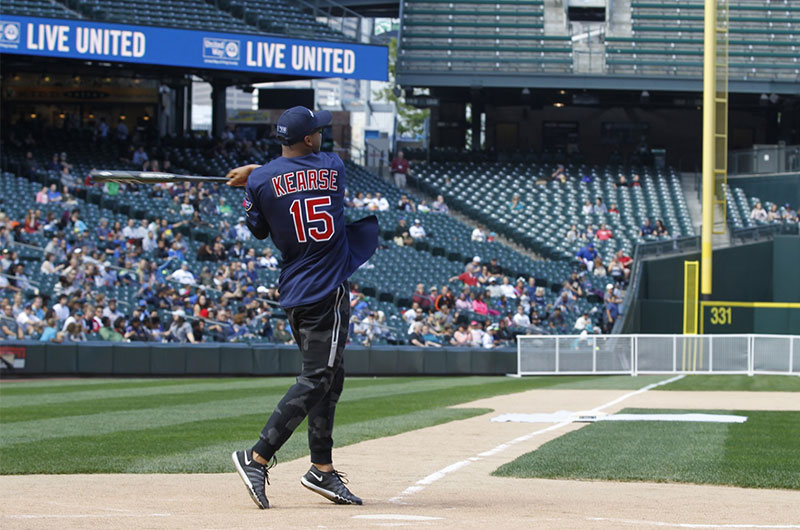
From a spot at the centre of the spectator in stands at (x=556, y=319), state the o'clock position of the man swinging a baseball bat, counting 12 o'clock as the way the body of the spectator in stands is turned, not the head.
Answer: The man swinging a baseball bat is roughly at 12 o'clock from the spectator in stands.

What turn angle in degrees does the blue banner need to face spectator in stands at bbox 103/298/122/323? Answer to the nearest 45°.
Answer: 0° — it already faces them

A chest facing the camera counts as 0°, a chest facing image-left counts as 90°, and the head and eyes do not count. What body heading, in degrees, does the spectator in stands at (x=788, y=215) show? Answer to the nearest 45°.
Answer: approximately 45°

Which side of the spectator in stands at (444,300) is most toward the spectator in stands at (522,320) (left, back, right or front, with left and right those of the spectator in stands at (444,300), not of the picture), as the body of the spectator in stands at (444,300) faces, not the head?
left

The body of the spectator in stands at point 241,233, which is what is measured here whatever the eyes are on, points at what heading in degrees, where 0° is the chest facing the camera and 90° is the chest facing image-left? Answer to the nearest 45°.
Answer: approximately 0°

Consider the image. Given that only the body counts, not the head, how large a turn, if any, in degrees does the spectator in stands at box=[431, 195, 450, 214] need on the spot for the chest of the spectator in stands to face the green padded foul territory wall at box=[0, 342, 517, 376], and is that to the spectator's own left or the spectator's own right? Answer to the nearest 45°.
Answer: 0° — they already face it
